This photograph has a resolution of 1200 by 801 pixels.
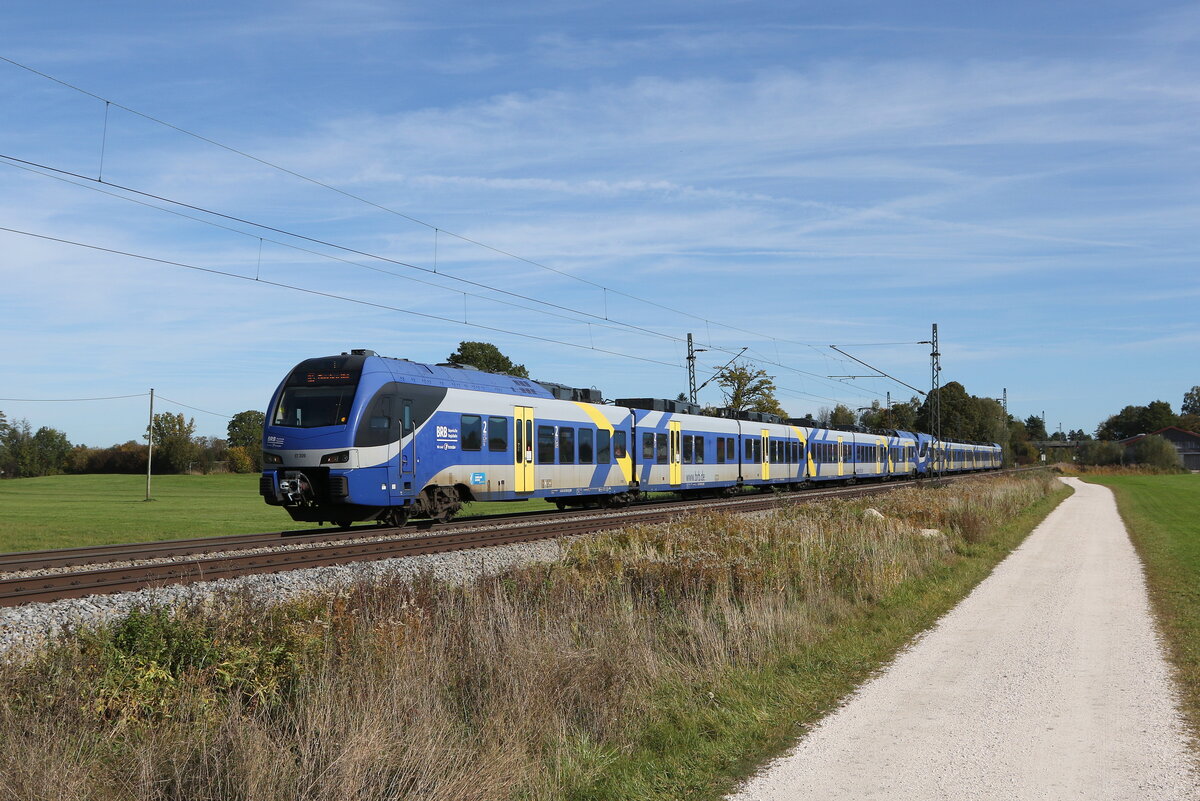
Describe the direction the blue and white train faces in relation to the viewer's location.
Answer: facing the viewer and to the left of the viewer
